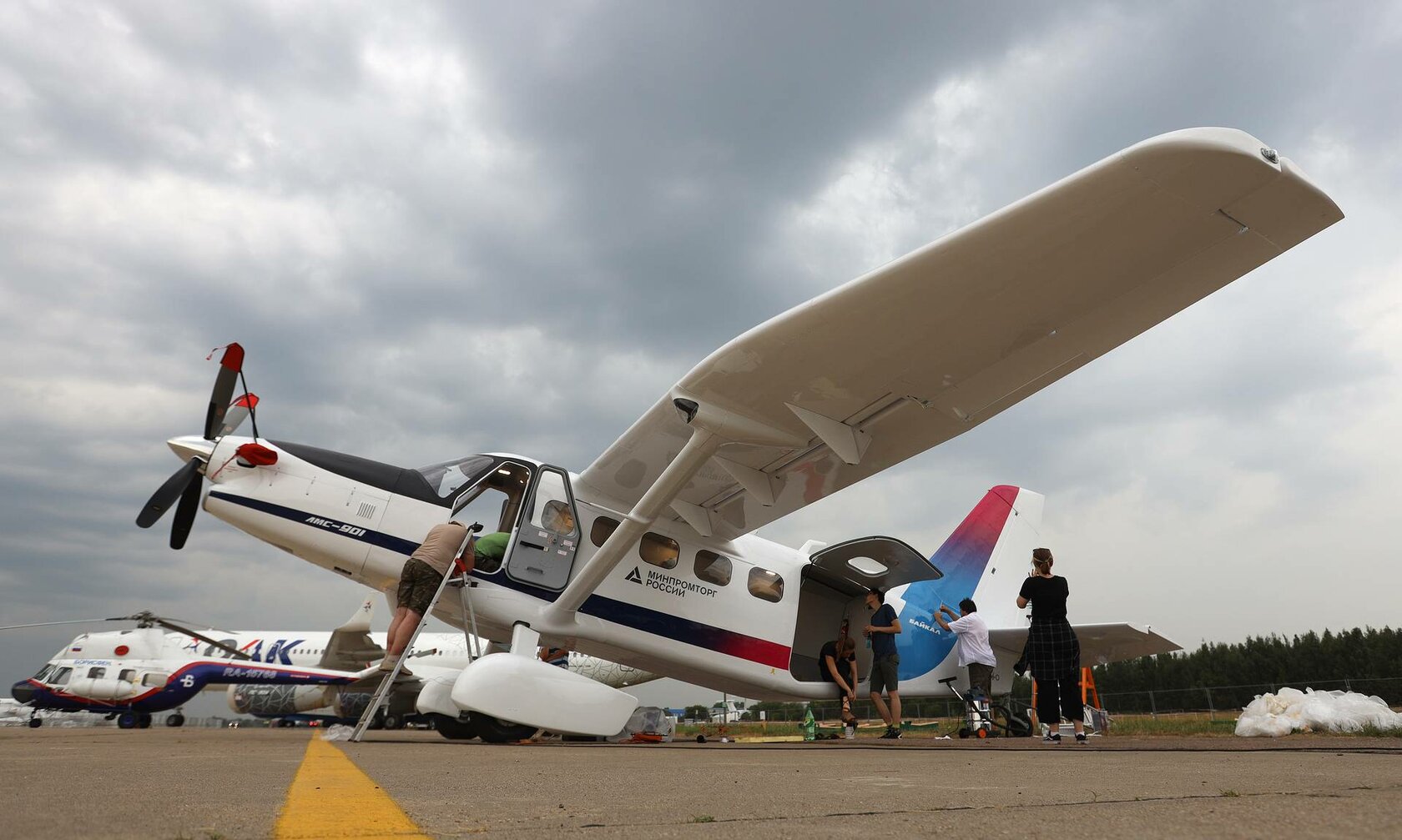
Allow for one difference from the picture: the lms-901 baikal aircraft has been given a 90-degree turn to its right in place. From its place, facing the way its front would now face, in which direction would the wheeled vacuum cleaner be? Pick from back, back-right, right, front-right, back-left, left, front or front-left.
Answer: right

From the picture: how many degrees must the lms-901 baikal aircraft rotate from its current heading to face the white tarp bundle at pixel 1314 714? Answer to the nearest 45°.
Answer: approximately 135° to its left

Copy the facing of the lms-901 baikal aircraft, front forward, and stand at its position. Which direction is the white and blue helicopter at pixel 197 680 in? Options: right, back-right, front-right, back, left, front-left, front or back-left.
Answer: right

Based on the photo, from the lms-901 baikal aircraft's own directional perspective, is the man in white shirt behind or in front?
behind

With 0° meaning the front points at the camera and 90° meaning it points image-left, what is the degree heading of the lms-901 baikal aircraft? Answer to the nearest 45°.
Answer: approximately 45°
